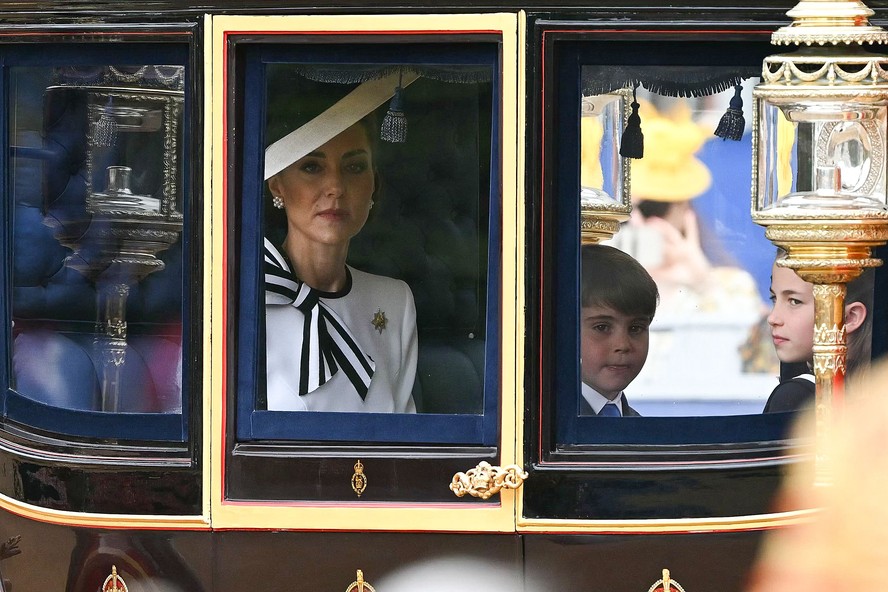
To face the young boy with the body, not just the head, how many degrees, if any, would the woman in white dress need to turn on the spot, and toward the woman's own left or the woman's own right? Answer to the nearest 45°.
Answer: approximately 90° to the woman's own left

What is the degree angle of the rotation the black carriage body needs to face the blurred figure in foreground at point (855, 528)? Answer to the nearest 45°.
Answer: approximately 90° to its right

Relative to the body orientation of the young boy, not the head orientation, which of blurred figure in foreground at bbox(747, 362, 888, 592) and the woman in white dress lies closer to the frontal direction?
the blurred figure in foreground

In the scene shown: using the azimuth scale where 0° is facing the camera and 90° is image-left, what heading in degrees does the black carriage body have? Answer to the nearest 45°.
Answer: approximately 270°

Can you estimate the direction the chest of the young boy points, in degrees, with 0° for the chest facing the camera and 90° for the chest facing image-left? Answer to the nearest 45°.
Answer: approximately 315°

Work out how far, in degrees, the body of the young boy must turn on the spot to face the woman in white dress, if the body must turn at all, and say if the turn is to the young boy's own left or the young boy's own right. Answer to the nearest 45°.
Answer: approximately 135° to the young boy's own right
